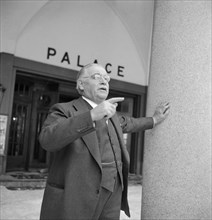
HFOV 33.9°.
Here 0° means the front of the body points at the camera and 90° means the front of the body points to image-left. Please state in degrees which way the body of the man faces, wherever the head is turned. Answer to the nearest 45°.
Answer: approximately 315°

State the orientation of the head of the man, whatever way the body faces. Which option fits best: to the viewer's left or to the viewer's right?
to the viewer's right

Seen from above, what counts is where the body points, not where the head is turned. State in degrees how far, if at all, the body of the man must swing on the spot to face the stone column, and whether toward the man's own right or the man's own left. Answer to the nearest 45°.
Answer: approximately 90° to the man's own left
